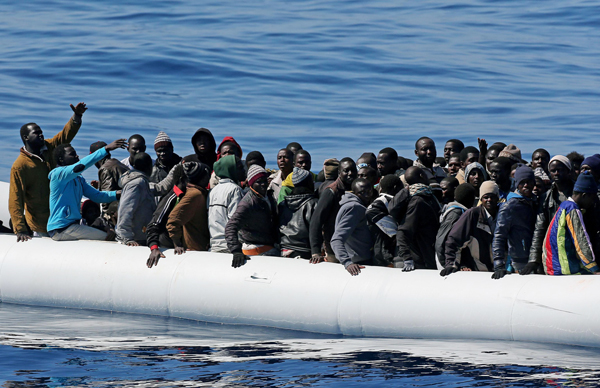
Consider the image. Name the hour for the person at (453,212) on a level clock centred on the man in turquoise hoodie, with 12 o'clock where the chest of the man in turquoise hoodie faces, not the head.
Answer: The person is roughly at 1 o'clock from the man in turquoise hoodie.

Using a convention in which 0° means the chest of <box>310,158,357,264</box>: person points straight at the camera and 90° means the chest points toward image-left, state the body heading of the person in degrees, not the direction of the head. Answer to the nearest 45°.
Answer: approximately 315°
